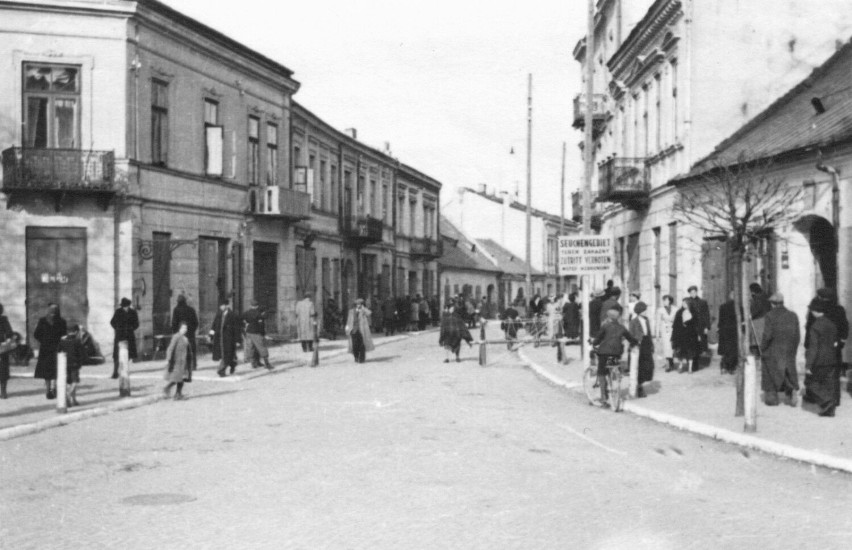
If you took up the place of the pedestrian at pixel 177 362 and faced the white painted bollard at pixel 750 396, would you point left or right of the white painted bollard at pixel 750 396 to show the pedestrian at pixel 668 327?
left

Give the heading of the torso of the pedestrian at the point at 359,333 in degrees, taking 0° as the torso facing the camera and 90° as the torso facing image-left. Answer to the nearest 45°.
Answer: approximately 0°

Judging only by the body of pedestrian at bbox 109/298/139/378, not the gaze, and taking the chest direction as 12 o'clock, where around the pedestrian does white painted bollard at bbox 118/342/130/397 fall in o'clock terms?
The white painted bollard is roughly at 12 o'clock from the pedestrian.

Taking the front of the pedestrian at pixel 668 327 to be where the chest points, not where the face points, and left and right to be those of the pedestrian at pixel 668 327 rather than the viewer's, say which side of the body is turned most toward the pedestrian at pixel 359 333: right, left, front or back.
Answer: right

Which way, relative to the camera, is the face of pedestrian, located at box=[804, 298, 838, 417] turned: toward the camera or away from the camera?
away from the camera

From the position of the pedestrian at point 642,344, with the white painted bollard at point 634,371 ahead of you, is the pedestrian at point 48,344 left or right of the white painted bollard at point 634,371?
right

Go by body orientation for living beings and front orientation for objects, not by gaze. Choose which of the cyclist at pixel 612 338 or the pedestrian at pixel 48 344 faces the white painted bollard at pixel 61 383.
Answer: the pedestrian at pixel 48 344

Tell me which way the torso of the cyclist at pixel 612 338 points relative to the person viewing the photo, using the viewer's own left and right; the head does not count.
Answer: facing away from the viewer

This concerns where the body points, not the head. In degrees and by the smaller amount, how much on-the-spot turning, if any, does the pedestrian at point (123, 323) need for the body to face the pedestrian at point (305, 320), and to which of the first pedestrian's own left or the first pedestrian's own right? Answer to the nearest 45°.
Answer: approximately 135° to the first pedestrian's own left

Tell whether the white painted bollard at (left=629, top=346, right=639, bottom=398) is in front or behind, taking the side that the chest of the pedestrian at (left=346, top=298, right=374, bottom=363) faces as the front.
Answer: in front
